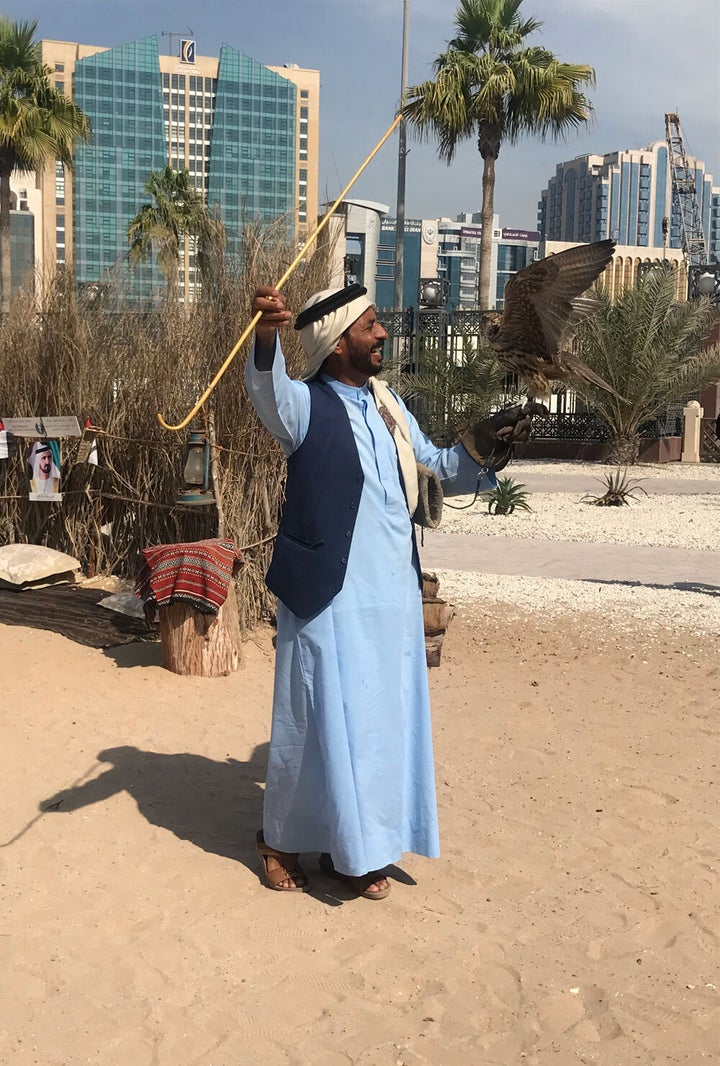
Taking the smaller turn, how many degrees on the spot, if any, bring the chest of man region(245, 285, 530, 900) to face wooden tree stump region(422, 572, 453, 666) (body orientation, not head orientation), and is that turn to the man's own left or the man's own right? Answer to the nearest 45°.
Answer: approximately 135° to the man's own left

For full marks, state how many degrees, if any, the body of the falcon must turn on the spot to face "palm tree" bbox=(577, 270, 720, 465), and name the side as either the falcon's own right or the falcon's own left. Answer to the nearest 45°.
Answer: approximately 90° to the falcon's own right

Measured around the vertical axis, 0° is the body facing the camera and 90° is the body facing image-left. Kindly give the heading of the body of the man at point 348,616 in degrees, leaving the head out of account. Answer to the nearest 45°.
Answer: approximately 315°

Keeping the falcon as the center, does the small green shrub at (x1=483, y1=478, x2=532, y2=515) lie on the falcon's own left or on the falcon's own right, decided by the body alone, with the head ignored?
on the falcon's own right

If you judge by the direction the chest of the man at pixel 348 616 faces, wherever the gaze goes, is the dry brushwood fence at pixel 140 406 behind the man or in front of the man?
behind

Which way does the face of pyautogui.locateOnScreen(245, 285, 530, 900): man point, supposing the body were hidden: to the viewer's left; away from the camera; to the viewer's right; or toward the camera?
to the viewer's right

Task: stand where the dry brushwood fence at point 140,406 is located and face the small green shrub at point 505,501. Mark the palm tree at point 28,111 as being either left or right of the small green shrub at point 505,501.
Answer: left

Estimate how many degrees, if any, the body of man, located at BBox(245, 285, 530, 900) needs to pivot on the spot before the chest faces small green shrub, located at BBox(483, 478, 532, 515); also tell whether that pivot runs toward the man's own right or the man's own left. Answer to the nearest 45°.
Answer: approximately 135° to the man's own left

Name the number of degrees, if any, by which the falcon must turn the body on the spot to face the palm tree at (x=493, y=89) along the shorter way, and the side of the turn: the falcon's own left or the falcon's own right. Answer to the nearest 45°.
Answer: approximately 90° to the falcon's own right
